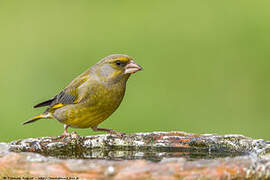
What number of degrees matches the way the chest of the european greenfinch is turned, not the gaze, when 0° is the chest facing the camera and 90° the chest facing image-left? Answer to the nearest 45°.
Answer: approximately 270°
